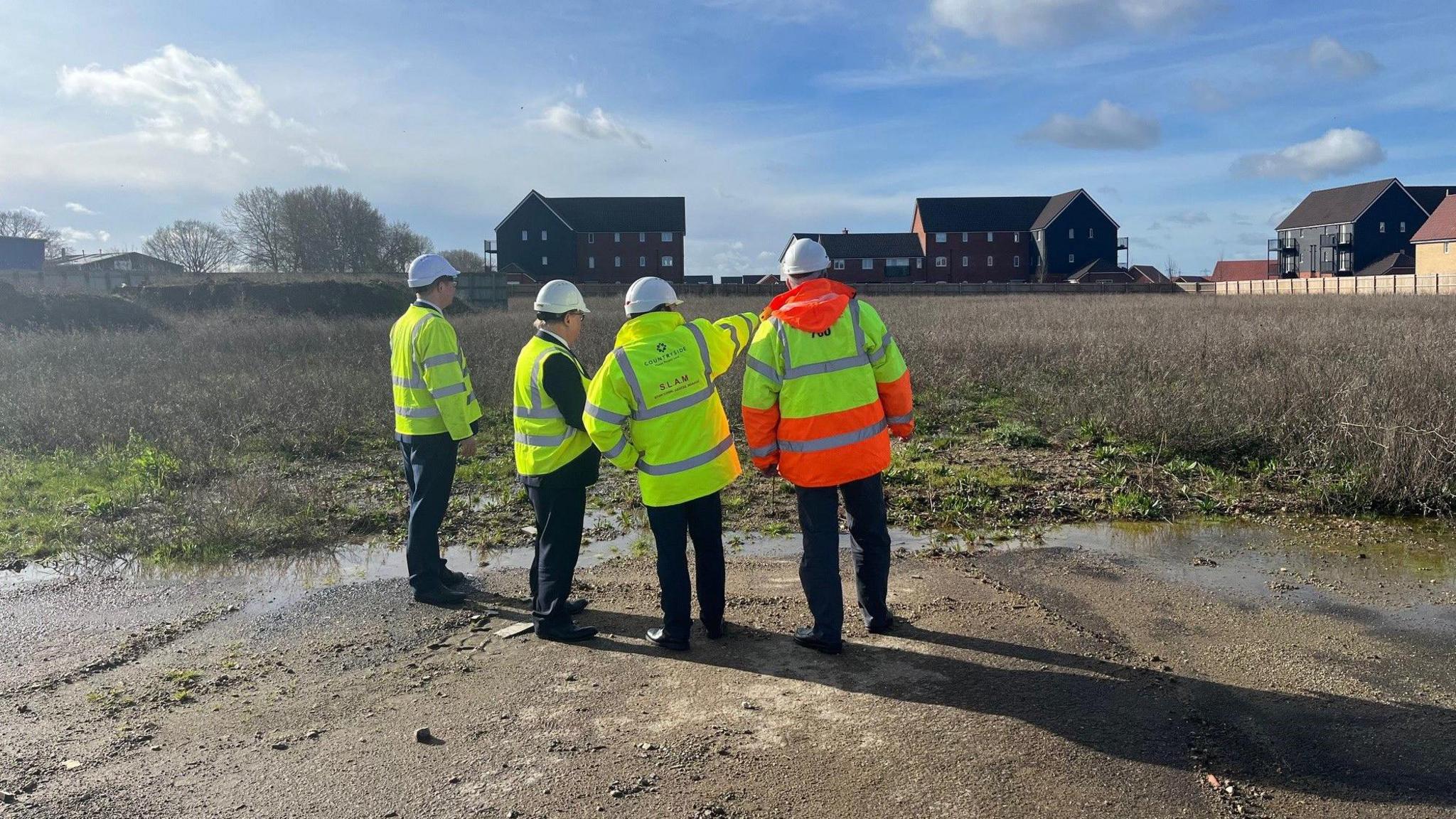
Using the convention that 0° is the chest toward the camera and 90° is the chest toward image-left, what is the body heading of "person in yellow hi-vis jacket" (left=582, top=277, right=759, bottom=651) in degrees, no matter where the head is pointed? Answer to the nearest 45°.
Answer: approximately 180°

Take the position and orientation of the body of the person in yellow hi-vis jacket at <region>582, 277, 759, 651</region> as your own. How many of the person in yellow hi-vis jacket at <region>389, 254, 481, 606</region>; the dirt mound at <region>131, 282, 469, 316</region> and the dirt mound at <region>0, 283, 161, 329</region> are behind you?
0

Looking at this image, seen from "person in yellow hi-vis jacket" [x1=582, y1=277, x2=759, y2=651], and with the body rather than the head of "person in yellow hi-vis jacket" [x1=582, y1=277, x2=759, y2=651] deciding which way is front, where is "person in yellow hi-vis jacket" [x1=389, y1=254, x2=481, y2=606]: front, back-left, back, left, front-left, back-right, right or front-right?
front-left

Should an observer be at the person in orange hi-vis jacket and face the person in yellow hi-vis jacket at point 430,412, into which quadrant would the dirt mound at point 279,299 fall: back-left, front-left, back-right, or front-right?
front-right

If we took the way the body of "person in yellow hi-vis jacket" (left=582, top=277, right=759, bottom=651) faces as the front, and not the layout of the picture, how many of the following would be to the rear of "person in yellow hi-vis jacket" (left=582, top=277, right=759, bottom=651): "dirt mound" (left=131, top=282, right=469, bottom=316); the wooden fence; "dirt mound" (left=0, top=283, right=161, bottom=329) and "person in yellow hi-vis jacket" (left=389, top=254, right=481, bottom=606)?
0

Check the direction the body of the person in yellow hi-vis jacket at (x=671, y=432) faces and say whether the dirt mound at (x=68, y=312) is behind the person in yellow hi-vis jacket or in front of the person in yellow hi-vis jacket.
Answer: in front

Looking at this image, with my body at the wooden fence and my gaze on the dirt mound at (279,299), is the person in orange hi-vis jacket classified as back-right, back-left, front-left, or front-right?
front-left

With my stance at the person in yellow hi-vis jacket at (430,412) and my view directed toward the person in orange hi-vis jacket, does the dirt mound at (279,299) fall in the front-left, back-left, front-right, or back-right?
back-left

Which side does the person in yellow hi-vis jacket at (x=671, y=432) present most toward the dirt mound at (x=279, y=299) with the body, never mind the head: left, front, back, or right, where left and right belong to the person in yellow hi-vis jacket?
front

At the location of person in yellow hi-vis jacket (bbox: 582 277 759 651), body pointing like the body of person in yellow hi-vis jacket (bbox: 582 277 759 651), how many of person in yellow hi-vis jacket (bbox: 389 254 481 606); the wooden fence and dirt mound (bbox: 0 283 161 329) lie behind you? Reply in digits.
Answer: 0

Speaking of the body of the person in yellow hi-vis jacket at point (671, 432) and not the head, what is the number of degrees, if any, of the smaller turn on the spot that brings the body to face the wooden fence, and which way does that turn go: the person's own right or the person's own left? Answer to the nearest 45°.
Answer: approximately 45° to the person's own right
